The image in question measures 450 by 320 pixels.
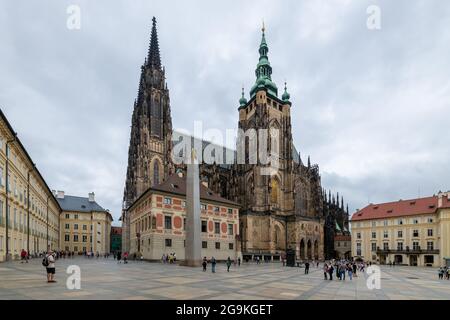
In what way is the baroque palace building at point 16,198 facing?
to the viewer's right
